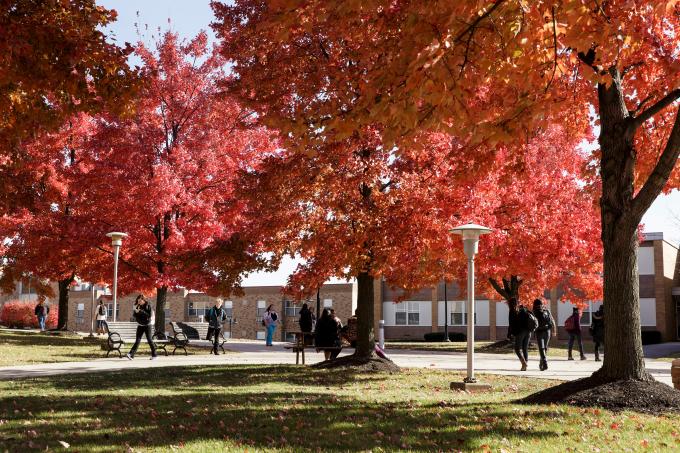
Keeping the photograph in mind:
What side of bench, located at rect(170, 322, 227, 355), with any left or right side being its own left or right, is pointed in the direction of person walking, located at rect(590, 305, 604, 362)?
left

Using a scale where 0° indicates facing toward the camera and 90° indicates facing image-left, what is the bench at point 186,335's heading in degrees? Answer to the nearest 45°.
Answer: approximately 0°

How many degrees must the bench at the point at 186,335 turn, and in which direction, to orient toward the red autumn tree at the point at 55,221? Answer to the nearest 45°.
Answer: approximately 135° to its right
